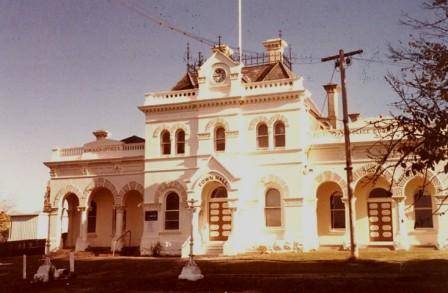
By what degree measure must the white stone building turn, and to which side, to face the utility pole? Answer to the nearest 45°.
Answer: approximately 45° to its left

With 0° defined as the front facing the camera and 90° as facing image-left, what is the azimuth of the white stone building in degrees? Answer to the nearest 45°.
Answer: approximately 0°
